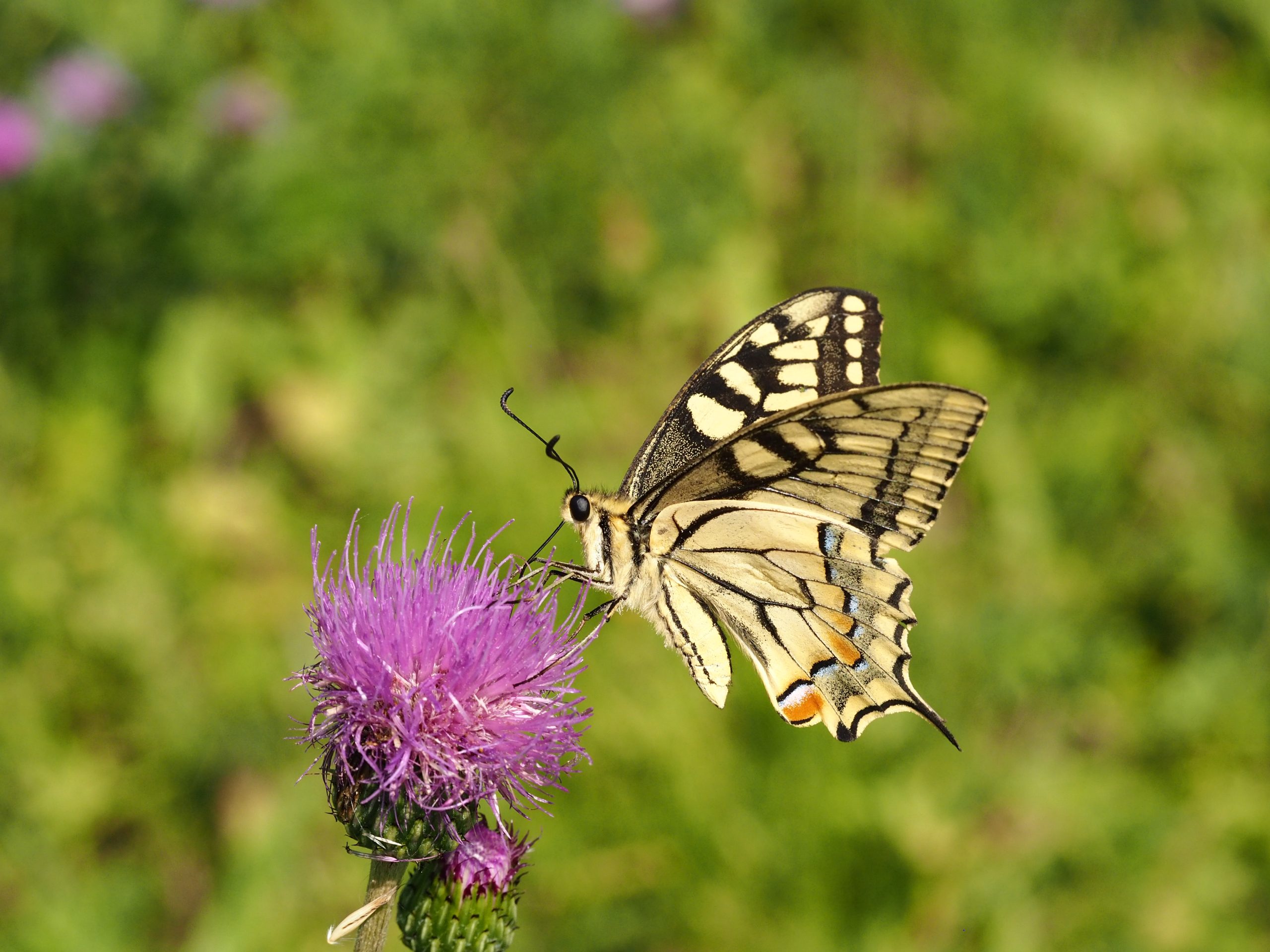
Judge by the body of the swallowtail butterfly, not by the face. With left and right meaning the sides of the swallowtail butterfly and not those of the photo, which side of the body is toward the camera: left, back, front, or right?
left
